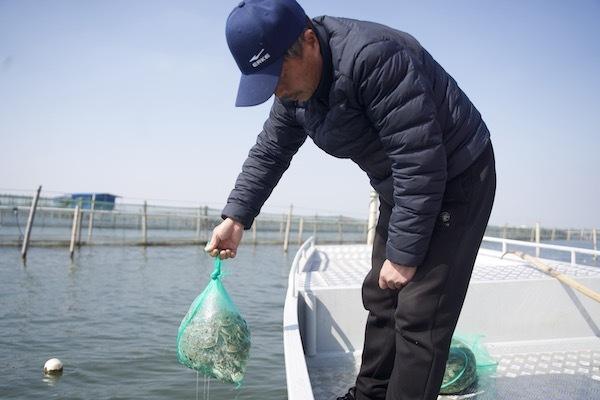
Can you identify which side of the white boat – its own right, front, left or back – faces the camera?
back

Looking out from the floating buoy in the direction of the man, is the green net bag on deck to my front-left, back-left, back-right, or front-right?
front-left

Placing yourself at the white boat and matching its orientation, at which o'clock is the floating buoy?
The floating buoy is roughly at 9 o'clock from the white boat.

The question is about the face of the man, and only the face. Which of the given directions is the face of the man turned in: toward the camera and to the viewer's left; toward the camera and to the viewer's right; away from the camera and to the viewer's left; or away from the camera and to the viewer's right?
toward the camera and to the viewer's left

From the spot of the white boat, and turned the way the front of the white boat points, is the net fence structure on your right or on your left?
on your left
